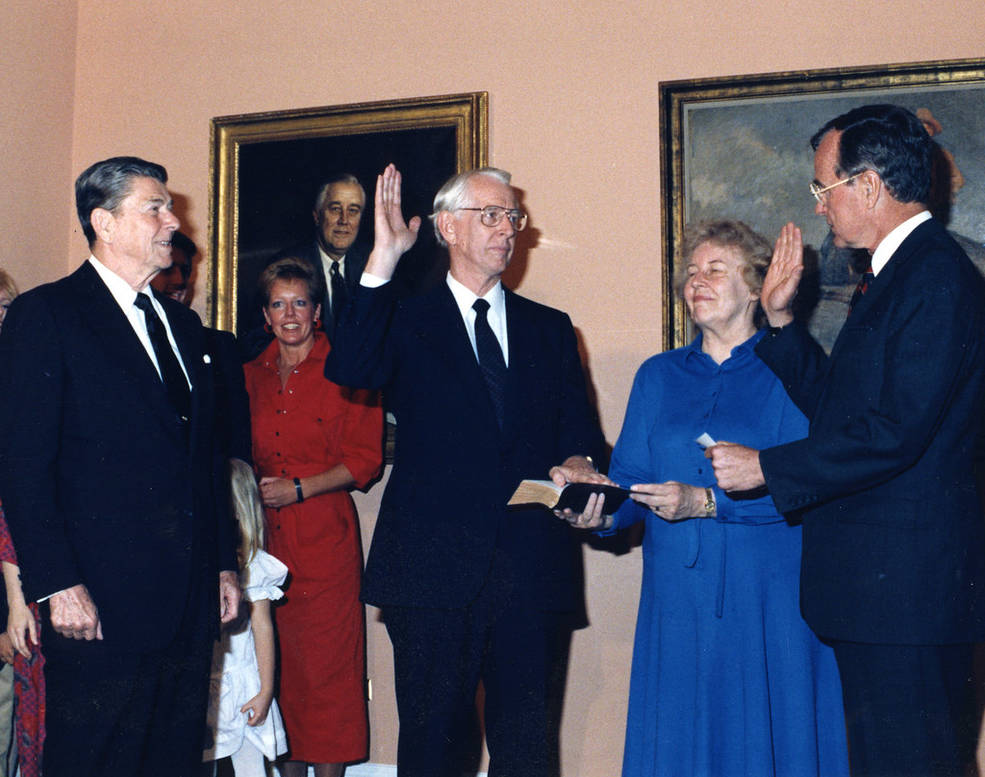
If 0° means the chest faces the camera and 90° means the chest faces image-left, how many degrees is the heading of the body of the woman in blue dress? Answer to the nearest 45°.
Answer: approximately 45°

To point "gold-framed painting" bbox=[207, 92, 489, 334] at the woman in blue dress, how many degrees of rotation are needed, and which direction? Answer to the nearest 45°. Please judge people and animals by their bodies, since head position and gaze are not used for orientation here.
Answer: approximately 90° to its left

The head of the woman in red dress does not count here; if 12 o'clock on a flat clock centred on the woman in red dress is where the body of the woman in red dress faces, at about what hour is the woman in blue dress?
The woman in blue dress is roughly at 9 o'clock from the woman in red dress.

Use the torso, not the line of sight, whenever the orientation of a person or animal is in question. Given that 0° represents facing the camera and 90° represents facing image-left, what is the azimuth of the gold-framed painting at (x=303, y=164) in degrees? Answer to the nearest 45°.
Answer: approximately 45°

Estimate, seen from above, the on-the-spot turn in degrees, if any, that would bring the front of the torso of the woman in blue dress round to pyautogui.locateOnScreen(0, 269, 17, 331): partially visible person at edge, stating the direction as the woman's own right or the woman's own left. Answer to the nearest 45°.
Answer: approximately 45° to the woman's own right

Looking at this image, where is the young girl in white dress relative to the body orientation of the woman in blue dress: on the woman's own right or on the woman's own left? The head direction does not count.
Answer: on the woman's own right

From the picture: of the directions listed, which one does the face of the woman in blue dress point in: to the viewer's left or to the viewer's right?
to the viewer's left
